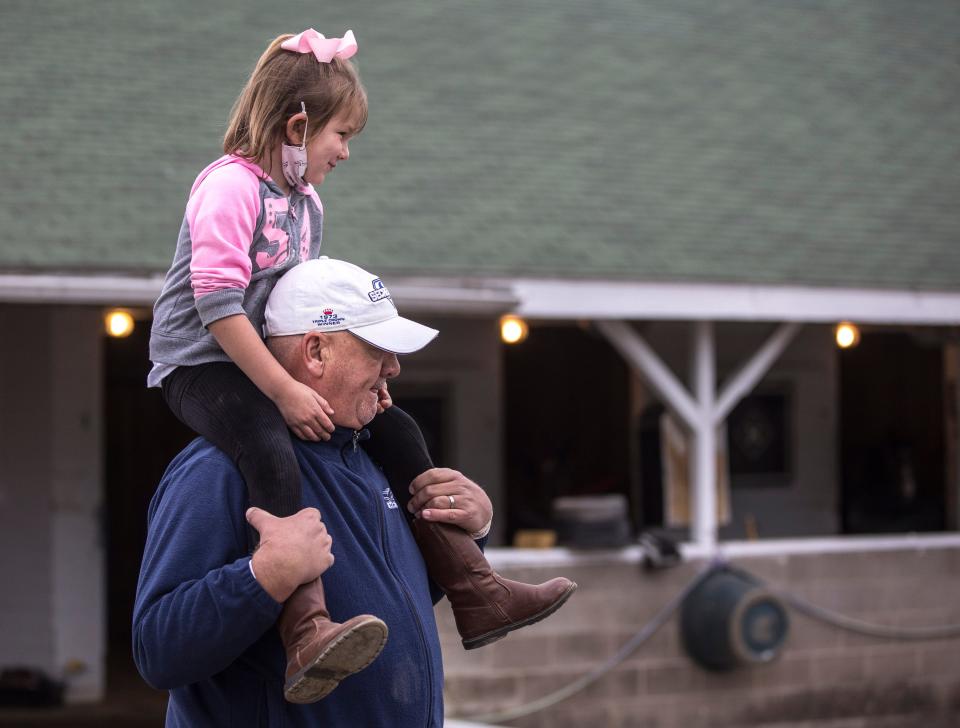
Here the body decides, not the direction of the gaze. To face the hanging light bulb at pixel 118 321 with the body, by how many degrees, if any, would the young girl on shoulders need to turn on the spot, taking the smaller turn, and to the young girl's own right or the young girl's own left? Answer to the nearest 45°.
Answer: approximately 135° to the young girl's own left

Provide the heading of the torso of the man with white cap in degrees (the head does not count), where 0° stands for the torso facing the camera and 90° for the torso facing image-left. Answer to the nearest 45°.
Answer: approximately 315°

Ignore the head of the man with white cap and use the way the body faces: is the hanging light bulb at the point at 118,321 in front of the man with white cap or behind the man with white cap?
behind

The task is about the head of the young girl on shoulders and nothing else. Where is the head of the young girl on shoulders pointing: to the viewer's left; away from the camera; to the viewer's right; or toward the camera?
to the viewer's right

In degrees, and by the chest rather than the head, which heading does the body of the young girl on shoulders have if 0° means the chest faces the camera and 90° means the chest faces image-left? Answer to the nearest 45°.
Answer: approximately 315°
